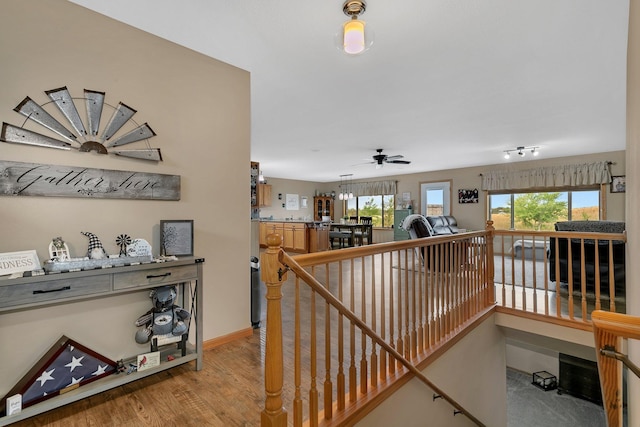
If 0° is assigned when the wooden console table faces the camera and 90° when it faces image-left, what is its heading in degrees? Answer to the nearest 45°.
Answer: approximately 315°

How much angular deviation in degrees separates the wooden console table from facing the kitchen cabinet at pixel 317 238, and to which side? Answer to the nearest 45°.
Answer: approximately 90° to its left

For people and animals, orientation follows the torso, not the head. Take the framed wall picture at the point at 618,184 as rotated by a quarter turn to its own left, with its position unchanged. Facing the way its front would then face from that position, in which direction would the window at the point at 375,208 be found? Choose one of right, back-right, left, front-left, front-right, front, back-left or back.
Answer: back

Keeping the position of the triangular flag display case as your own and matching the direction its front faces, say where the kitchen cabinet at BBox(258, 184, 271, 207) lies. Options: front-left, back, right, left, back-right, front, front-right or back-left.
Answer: left

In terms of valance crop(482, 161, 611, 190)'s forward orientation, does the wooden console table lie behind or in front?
in front

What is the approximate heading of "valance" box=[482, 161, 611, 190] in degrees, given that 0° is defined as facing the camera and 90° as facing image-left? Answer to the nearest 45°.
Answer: approximately 45°

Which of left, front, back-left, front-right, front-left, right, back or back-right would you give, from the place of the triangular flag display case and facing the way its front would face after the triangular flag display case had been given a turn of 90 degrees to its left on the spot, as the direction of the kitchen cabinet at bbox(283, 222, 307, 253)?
front

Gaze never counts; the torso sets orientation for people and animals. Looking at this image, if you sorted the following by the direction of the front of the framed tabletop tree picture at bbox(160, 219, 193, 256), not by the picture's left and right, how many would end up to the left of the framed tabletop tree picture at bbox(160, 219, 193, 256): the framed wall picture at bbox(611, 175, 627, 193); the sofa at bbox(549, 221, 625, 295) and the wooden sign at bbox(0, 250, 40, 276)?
2

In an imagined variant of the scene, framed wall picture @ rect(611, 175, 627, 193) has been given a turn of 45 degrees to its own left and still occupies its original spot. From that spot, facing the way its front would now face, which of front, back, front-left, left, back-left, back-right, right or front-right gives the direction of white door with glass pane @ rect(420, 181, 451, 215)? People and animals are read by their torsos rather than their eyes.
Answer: back-right

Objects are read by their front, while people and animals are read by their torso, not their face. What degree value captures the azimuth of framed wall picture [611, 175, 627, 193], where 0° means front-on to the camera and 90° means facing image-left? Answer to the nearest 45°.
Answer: approximately 0°

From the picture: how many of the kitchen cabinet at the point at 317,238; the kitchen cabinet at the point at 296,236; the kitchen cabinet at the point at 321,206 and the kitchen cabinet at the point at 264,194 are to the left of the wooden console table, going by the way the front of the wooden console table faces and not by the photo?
4

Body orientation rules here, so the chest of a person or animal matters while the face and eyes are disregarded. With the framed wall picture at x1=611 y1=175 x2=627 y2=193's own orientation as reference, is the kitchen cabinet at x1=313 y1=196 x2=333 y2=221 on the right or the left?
on its right
